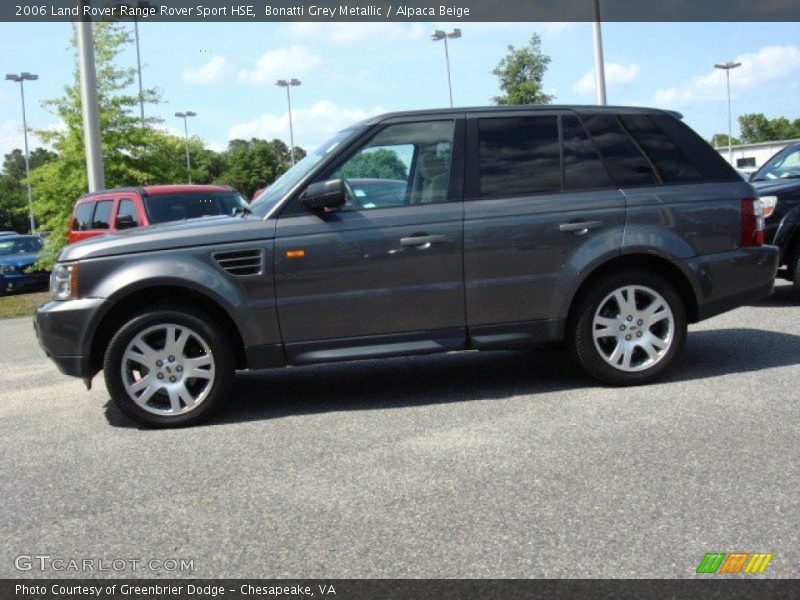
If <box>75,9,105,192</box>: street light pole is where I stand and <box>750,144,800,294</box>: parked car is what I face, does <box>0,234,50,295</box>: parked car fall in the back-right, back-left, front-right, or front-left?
back-left

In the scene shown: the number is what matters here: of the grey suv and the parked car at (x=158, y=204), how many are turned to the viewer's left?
1

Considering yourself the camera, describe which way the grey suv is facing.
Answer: facing to the left of the viewer

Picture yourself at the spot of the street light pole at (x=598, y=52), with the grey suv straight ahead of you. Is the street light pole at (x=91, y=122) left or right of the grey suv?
right

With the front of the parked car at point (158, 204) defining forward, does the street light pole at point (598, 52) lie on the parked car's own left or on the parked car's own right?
on the parked car's own left

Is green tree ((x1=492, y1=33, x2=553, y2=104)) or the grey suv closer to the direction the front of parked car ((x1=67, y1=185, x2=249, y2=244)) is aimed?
the grey suv

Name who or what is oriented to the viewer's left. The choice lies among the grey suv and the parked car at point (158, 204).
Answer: the grey suv
